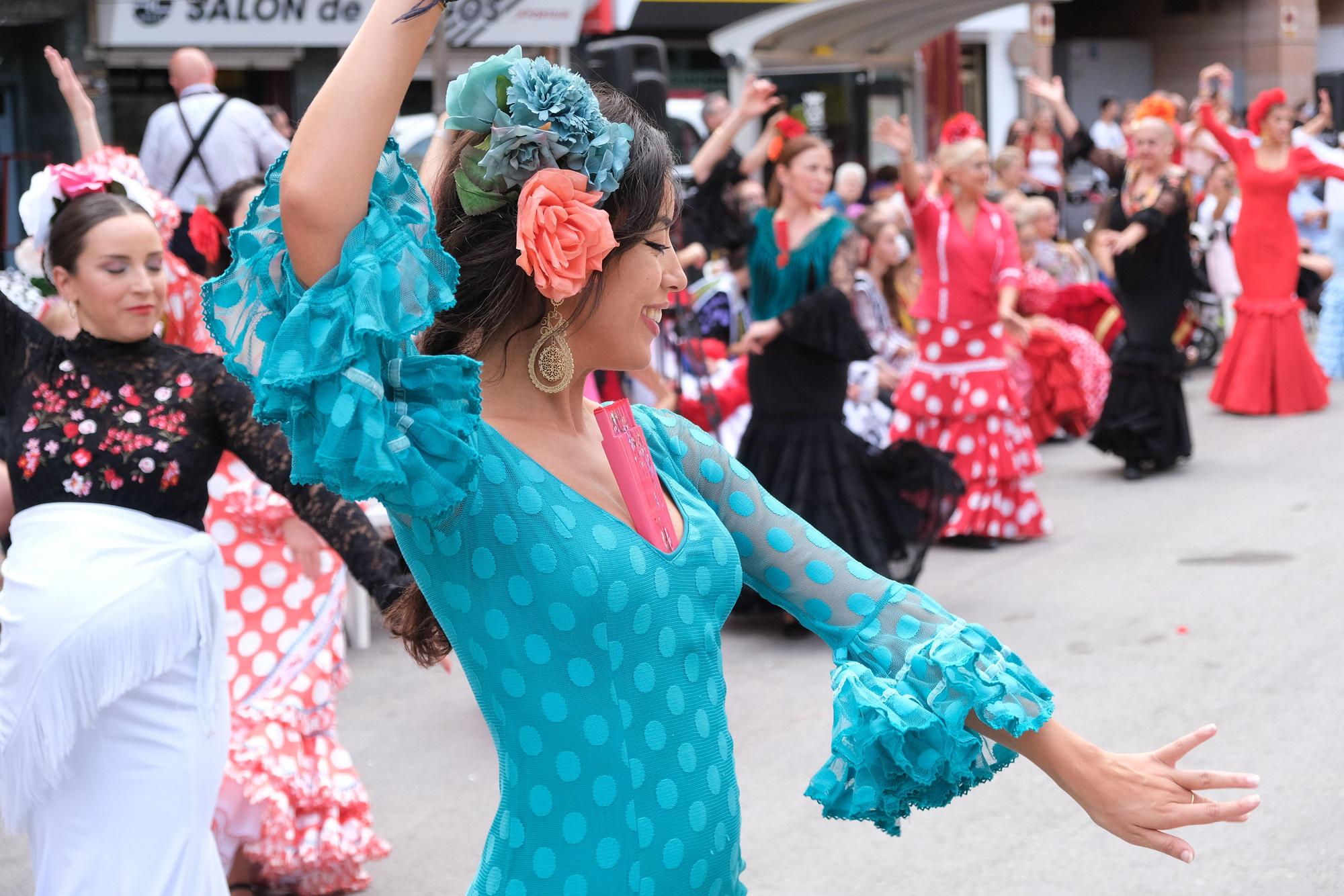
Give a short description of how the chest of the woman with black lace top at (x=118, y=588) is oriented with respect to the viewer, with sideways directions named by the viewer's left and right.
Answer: facing the viewer

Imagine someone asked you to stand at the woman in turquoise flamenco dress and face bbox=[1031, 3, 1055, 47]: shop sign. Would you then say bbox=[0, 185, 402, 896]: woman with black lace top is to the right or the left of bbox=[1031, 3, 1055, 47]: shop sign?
left

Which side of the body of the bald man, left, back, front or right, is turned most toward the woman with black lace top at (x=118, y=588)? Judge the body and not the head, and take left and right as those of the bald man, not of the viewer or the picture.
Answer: back

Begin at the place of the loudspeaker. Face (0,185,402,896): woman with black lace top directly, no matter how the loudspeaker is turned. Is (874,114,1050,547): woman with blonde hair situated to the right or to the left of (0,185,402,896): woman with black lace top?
left

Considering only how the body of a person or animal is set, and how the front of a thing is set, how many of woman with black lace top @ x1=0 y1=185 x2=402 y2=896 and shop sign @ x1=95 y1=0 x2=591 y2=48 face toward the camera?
2

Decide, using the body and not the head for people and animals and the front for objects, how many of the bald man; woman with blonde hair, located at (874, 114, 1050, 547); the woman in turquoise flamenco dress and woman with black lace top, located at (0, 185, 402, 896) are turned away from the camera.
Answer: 1

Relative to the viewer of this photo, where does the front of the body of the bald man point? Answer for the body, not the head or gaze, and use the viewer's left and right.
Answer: facing away from the viewer

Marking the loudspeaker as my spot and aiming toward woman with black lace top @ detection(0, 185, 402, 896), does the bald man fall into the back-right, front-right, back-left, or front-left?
front-right

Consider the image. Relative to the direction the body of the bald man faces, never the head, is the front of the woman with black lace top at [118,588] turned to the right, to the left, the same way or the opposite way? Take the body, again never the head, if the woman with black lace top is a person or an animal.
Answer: the opposite way

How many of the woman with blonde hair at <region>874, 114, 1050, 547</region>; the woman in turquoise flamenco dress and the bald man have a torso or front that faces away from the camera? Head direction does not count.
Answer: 1

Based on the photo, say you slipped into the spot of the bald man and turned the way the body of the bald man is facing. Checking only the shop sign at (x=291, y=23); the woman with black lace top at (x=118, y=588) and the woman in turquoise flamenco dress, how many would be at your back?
2

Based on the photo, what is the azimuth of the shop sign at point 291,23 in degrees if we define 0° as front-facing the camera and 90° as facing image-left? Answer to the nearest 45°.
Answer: approximately 0°

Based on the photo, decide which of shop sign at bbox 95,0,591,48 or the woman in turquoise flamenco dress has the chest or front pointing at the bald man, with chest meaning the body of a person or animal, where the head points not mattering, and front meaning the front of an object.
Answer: the shop sign

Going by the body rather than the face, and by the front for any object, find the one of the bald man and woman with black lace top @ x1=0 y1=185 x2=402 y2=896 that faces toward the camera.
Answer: the woman with black lace top

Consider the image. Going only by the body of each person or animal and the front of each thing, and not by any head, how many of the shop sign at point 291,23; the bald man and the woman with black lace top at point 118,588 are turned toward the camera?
2

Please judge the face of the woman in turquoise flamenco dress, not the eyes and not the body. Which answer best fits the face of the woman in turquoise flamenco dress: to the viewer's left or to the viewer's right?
to the viewer's right
